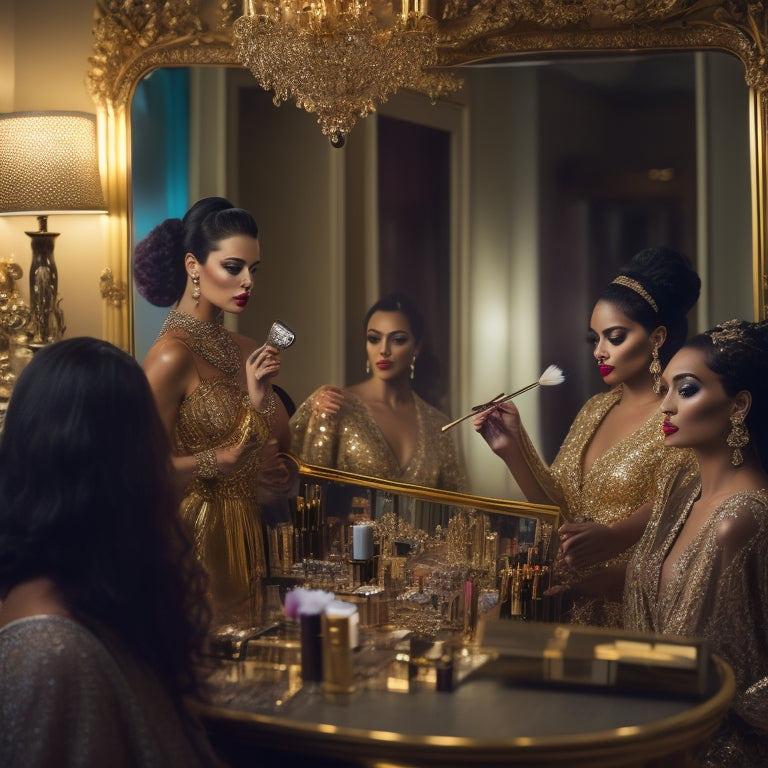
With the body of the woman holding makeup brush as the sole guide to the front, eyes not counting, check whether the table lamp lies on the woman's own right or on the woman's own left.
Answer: on the woman's own right

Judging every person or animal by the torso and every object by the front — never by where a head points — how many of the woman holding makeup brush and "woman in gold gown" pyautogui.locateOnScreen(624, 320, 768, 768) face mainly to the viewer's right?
0

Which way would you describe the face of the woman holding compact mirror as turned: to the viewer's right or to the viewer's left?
to the viewer's right

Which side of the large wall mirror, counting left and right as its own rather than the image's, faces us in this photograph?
front

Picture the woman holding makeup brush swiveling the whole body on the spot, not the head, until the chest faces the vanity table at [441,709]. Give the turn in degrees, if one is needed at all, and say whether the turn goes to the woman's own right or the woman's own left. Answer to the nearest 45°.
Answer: approximately 45° to the woman's own left

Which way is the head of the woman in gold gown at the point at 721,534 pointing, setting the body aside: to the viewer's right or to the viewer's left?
to the viewer's left

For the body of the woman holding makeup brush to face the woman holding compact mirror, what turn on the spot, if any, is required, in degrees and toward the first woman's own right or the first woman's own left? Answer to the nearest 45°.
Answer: approximately 45° to the first woman's own right

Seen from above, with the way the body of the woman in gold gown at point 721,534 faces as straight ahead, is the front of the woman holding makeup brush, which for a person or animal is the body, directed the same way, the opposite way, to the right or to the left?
the same way

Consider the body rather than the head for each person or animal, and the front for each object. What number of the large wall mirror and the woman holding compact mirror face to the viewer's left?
0

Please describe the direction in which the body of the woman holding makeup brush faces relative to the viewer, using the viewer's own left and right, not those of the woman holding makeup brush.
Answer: facing the viewer and to the left of the viewer

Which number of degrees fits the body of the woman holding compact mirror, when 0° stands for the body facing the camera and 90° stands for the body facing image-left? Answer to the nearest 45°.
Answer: approximately 315°

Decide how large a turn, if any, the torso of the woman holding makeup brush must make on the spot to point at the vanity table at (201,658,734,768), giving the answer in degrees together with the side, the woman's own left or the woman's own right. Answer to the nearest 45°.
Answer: approximately 45° to the woman's own left

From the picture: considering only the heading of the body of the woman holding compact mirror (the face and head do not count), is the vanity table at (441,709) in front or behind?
in front

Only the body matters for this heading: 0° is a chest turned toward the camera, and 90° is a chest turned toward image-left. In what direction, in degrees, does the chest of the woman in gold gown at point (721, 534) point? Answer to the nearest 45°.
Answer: approximately 45°
